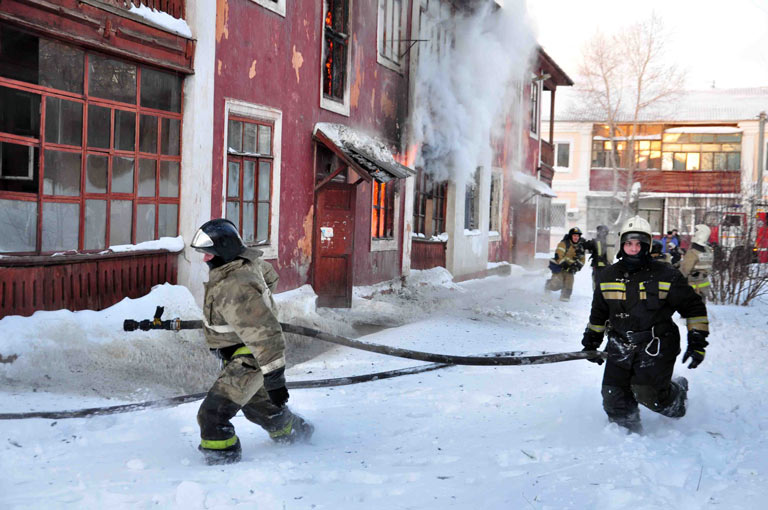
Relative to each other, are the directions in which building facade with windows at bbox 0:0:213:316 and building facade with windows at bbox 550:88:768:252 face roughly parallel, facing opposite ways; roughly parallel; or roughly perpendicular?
roughly perpendicular

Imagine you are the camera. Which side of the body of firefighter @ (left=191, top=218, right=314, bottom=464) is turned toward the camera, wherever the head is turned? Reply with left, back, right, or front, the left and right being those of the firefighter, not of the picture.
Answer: left

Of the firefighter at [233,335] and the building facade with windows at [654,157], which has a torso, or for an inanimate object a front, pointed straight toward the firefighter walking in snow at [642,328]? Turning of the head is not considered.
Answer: the building facade with windows

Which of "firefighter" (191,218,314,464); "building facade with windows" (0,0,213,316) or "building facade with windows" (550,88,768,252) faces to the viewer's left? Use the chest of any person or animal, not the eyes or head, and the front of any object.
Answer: the firefighter

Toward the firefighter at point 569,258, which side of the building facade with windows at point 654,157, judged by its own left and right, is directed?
front

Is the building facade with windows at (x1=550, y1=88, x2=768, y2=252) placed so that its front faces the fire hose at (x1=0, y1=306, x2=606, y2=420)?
yes

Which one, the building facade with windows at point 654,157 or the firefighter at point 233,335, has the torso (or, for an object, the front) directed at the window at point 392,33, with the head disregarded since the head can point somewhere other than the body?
the building facade with windows

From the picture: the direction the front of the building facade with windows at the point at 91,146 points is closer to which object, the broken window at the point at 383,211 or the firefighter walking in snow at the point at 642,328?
the firefighter walking in snow

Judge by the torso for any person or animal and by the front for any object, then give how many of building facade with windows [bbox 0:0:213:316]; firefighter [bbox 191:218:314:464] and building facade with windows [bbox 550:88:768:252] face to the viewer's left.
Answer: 1

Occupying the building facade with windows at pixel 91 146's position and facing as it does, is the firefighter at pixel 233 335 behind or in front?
in front
